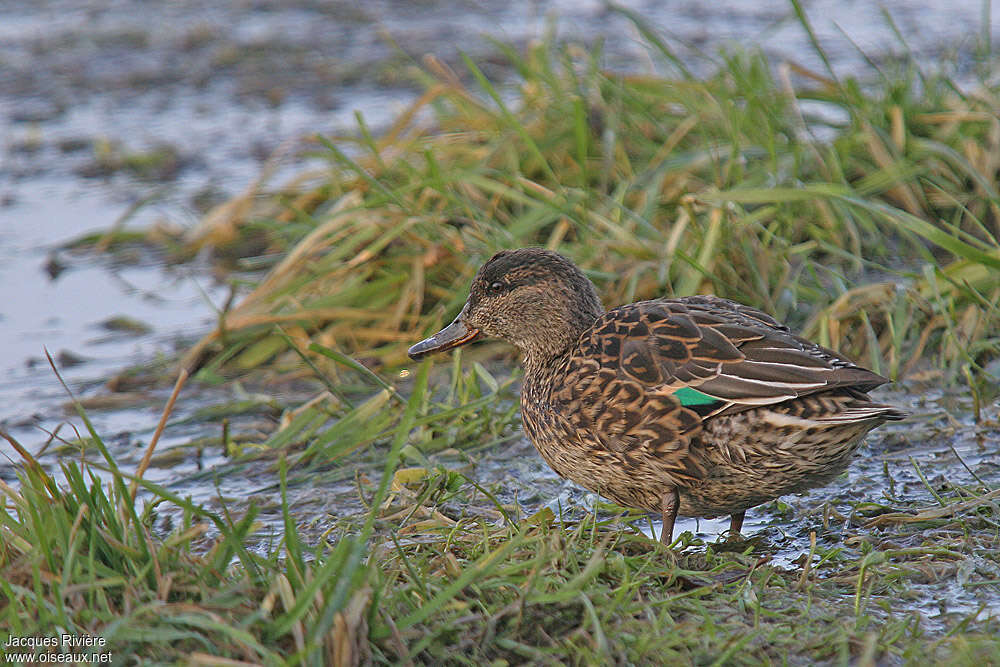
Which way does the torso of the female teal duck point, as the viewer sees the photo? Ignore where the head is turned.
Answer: to the viewer's left
